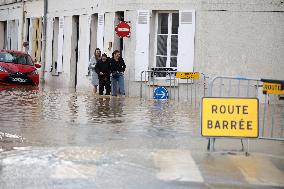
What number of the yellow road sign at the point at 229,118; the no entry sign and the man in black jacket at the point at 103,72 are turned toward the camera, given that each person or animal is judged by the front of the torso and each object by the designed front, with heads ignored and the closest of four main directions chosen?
3

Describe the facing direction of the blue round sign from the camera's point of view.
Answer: facing the viewer

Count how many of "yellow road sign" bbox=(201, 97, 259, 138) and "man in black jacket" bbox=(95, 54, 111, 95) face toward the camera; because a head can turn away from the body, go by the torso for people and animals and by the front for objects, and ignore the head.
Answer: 2

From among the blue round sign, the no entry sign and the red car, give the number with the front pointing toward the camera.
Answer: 3

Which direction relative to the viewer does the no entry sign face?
toward the camera

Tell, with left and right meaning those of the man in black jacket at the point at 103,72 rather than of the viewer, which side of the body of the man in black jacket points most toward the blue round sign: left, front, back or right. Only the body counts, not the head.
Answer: left

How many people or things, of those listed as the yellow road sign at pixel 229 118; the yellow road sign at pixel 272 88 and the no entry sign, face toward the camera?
3

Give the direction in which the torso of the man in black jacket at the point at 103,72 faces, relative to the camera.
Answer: toward the camera
